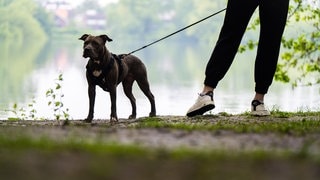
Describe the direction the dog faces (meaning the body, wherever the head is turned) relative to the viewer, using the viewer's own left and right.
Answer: facing the viewer and to the left of the viewer
